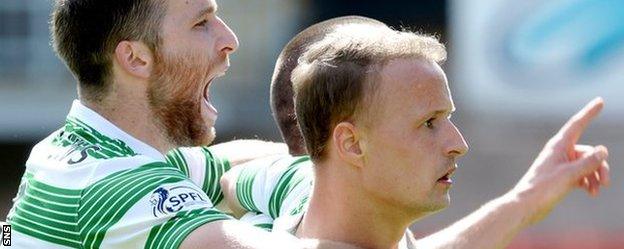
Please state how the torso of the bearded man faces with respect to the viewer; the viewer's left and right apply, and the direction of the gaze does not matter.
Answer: facing to the right of the viewer

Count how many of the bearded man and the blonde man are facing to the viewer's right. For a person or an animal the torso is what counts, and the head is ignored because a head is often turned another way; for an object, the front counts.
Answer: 2

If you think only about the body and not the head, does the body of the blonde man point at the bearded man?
no

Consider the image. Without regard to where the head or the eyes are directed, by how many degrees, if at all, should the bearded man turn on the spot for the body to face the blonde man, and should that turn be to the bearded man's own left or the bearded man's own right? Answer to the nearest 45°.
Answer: approximately 45° to the bearded man's own right

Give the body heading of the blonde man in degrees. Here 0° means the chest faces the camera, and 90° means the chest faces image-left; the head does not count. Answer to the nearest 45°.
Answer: approximately 270°

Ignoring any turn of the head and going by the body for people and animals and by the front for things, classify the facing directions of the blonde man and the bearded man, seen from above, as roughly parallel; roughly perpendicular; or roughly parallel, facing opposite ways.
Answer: roughly parallel

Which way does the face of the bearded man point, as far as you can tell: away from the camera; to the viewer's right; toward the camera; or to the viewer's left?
to the viewer's right
